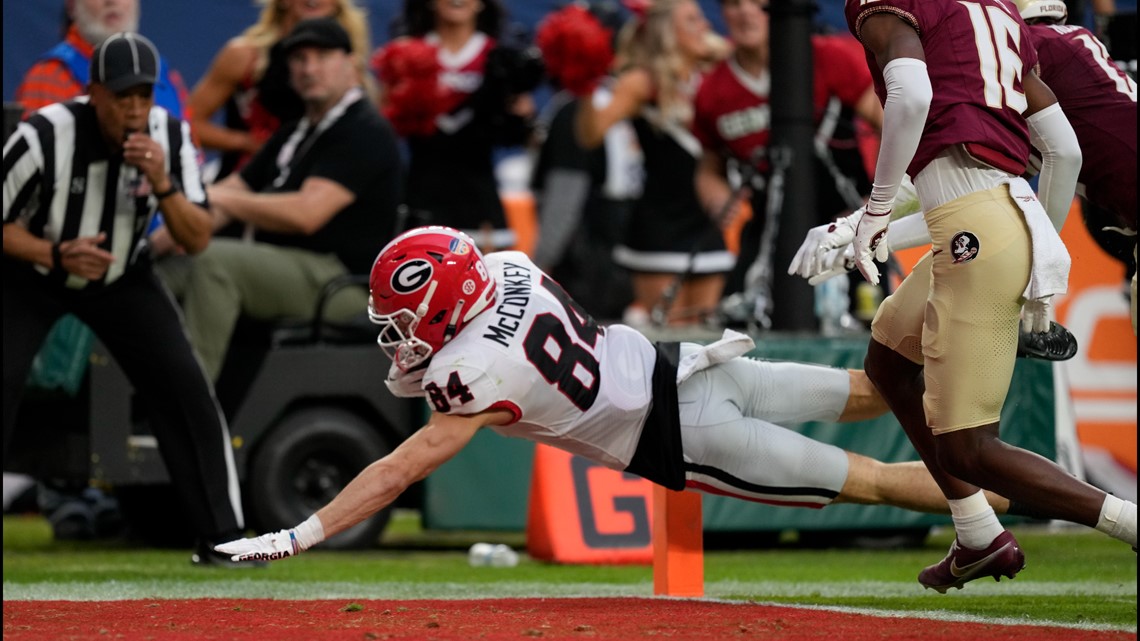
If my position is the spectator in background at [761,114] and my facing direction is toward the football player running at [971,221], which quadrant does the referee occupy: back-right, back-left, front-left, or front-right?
front-right

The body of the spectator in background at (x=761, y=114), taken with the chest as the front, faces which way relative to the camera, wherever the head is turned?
toward the camera

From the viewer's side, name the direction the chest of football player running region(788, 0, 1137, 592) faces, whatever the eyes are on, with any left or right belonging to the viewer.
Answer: facing to the left of the viewer

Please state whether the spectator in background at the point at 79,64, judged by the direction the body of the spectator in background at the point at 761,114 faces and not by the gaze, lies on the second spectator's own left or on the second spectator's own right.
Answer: on the second spectator's own right

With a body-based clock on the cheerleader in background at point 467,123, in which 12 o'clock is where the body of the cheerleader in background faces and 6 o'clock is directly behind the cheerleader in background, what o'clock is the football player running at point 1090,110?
The football player running is roughly at 11 o'clock from the cheerleader in background.

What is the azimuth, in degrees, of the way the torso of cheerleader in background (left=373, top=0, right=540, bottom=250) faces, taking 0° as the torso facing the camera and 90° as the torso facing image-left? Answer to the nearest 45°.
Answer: approximately 0°

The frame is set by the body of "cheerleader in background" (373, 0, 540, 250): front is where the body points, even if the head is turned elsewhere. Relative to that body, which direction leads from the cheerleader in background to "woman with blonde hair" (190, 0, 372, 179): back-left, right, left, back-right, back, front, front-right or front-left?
right

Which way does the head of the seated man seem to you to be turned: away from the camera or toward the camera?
toward the camera
